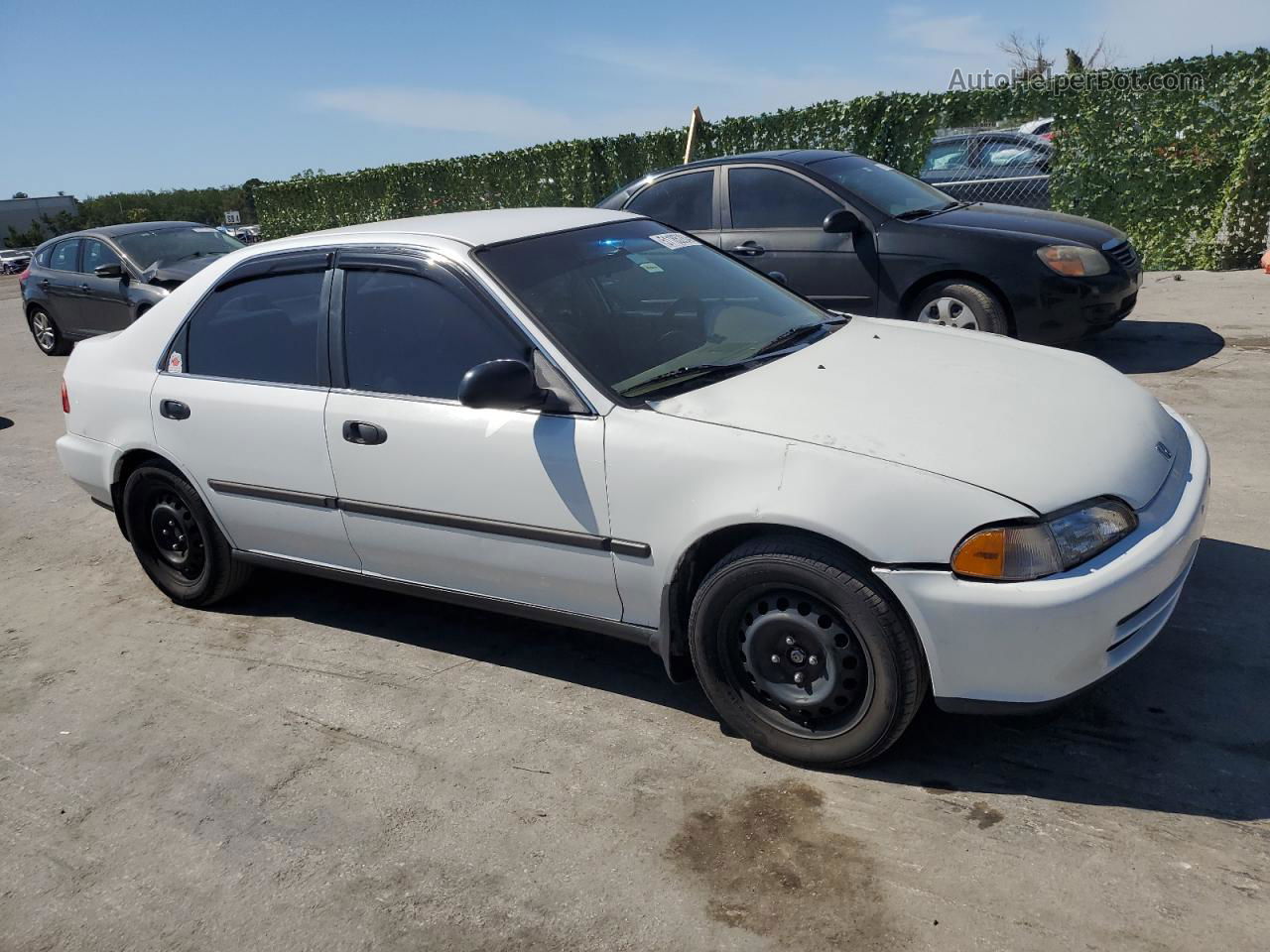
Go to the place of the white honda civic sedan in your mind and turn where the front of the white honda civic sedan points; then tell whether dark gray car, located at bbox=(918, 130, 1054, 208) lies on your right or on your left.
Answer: on your left

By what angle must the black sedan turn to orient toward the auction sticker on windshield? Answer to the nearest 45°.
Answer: approximately 45° to its right

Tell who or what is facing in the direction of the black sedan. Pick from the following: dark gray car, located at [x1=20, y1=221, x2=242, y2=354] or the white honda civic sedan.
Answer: the dark gray car

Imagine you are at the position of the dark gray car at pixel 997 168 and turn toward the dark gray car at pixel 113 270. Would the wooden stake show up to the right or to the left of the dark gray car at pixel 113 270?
right

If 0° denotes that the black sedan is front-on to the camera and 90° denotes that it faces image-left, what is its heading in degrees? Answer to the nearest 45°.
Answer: approximately 315°

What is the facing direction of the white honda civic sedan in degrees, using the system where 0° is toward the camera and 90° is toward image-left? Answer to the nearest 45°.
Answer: approximately 315°

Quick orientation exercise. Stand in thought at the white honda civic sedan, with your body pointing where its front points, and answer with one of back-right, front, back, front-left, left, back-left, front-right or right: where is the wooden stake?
back-left

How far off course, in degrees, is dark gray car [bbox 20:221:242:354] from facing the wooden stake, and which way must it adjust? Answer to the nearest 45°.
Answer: approximately 45° to its left

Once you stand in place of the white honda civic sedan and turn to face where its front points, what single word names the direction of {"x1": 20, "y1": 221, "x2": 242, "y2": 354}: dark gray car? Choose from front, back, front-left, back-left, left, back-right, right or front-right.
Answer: back

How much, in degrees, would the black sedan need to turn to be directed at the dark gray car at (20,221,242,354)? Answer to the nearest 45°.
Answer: approximately 135° to its right
